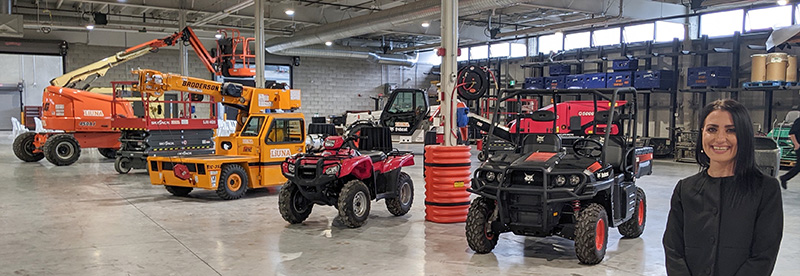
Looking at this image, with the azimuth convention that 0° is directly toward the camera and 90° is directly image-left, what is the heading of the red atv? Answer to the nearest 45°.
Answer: approximately 45°

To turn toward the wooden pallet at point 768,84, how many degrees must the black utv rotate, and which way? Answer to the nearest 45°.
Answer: approximately 180°

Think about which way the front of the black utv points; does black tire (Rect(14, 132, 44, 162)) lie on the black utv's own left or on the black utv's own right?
on the black utv's own right

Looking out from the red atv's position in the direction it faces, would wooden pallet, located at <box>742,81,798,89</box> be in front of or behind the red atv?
behind
